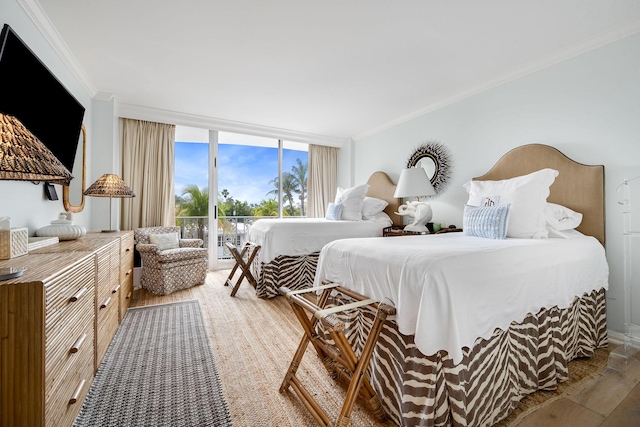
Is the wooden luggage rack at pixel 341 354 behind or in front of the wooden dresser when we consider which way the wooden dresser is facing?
in front

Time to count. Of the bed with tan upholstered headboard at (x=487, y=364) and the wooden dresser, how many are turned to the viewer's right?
1

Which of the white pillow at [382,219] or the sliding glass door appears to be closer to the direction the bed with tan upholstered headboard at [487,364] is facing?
the sliding glass door

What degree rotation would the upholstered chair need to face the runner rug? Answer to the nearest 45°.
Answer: approximately 45° to its right

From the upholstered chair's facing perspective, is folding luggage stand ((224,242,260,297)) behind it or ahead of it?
ahead

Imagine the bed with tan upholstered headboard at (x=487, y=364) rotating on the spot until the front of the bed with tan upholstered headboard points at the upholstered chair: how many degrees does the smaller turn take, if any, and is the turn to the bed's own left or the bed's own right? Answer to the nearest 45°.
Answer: approximately 45° to the bed's own right

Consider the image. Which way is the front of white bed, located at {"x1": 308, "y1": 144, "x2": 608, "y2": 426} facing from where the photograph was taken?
facing the viewer and to the left of the viewer

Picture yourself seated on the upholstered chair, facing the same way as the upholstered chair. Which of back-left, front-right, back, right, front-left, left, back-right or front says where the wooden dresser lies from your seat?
front-right

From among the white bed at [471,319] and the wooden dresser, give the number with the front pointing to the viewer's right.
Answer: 1

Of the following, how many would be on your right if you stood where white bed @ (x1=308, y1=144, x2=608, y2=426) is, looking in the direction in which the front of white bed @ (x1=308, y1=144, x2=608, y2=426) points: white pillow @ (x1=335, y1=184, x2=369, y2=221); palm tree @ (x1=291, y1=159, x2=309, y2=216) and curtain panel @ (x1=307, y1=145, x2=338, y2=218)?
3

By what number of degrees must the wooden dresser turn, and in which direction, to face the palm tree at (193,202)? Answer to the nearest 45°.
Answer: approximately 45° to its left

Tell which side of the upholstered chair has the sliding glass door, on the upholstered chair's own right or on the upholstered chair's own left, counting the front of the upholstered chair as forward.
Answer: on the upholstered chair's own left

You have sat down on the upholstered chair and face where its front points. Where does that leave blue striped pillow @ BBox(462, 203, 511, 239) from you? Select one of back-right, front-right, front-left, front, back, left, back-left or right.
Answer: front

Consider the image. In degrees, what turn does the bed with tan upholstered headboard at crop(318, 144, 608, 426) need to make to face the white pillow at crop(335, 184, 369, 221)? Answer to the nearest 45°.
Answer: approximately 90° to its right

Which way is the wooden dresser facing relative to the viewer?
to the viewer's right

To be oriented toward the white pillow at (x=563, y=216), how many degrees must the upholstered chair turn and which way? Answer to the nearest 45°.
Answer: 0° — it already faces it
